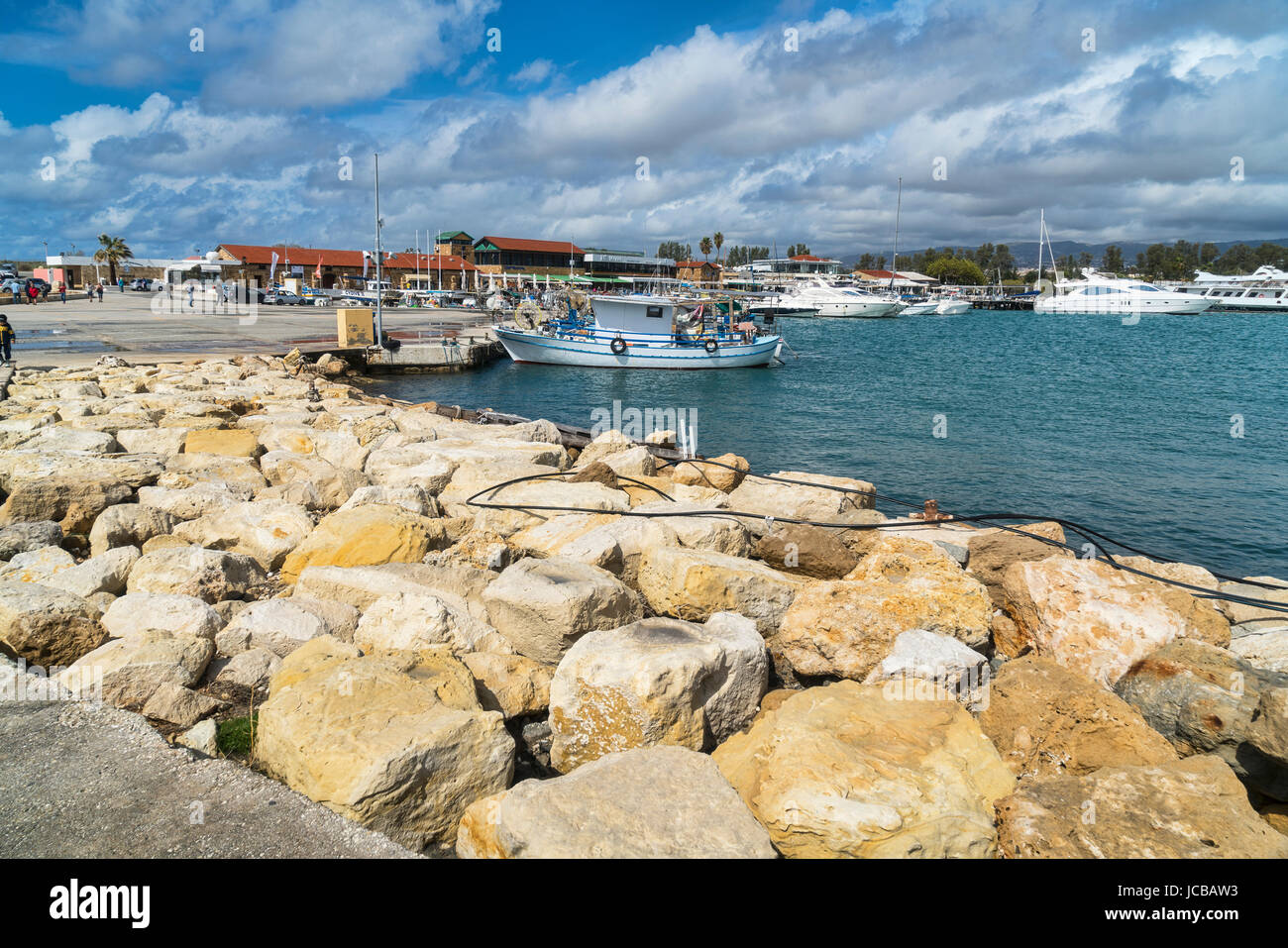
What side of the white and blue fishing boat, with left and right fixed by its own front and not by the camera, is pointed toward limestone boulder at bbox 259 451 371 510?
left

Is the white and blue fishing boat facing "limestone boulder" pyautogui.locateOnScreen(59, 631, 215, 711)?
no

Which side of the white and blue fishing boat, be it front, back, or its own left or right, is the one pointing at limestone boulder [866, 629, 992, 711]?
left

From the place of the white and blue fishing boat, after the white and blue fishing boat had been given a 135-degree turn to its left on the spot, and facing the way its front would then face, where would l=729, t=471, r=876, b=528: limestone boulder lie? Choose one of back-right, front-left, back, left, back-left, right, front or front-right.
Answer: front-right

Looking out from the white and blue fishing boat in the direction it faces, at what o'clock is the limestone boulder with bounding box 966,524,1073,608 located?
The limestone boulder is roughly at 9 o'clock from the white and blue fishing boat.

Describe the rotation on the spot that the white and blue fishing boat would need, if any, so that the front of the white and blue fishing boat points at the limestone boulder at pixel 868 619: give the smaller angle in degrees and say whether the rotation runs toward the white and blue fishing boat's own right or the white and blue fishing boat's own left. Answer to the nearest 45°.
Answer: approximately 90° to the white and blue fishing boat's own left

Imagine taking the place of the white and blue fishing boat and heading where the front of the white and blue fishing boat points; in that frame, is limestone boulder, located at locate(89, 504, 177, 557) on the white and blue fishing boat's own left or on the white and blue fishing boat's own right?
on the white and blue fishing boat's own left

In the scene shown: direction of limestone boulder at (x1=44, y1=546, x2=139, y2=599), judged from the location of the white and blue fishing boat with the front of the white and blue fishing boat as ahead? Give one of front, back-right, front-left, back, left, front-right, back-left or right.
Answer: left

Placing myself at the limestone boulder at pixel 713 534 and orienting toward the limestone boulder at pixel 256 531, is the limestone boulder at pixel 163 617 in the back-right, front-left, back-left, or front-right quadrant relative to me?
front-left

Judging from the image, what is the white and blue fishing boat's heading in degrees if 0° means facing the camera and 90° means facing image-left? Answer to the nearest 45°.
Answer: approximately 90°

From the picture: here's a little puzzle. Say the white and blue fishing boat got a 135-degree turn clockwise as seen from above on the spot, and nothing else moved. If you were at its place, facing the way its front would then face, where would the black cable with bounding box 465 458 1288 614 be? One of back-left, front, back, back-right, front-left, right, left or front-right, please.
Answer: back-right

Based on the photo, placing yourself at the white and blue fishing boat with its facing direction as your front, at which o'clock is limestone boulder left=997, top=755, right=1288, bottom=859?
The limestone boulder is roughly at 9 o'clock from the white and blue fishing boat.

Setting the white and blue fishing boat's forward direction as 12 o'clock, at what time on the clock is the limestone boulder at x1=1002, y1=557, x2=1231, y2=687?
The limestone boulder is roughly at 9 o'clock from the white and blue fishing boat.

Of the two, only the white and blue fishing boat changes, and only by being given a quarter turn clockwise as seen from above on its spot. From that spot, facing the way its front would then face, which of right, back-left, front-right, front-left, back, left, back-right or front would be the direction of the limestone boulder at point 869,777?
back

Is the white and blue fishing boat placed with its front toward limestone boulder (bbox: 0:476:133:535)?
no

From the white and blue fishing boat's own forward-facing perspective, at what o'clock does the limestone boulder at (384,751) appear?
The limestone boulder is roughly at 9 o'clock from the white and blue fishing boat.

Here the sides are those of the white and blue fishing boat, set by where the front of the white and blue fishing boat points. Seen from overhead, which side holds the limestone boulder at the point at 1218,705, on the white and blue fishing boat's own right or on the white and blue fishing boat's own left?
on the white and blue fishing boat's own left

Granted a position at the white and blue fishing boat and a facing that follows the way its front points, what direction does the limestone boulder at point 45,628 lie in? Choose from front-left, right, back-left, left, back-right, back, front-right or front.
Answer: left

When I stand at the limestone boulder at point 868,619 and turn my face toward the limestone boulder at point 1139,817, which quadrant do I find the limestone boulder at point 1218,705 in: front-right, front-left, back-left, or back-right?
front-left
